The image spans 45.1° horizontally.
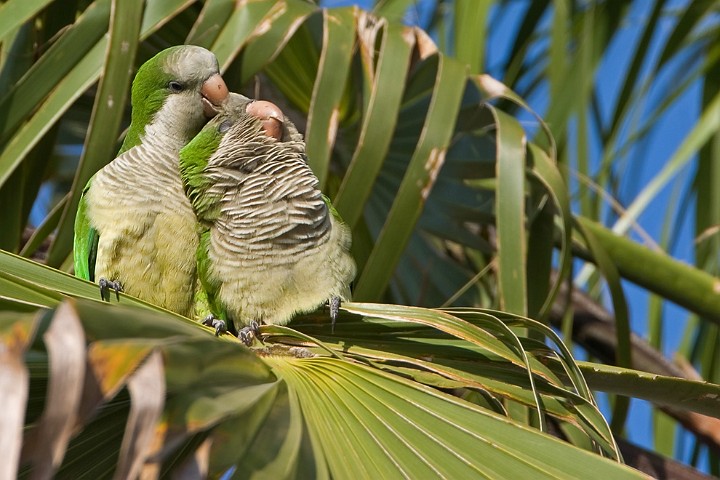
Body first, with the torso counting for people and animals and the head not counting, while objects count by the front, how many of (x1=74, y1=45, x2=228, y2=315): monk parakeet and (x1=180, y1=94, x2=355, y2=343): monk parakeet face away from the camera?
0

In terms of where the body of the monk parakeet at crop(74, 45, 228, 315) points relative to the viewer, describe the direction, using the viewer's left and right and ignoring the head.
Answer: facing the viewer and to the right of the viewer

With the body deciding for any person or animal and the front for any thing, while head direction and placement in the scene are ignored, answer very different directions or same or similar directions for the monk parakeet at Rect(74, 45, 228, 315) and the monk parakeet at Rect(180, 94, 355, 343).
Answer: same or similar directions

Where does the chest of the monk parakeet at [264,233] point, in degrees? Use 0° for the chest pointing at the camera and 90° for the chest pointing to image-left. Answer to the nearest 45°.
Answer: approximately 315°
